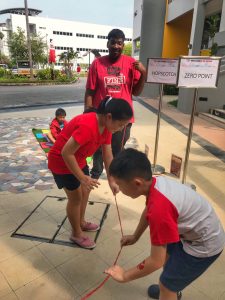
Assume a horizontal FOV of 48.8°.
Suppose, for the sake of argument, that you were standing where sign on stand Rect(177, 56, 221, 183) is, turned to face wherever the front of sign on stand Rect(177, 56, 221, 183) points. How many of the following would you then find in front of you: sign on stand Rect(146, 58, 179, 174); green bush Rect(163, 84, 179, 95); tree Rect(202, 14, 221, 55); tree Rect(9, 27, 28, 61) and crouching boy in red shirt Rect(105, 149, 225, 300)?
1

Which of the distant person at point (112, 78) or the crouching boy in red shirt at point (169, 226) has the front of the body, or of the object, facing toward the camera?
the distant person

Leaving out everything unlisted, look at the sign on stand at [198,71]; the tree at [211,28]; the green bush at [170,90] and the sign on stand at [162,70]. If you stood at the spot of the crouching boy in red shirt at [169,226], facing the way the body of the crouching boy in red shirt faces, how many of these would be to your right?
4

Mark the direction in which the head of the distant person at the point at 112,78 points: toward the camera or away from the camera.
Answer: toward the camera

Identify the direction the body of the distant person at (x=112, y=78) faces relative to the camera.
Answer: toward the camera

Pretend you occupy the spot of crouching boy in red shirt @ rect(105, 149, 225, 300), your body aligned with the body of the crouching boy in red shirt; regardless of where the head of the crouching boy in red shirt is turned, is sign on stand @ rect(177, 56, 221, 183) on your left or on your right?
on your right

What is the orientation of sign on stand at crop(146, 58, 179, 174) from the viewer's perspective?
toward the camera

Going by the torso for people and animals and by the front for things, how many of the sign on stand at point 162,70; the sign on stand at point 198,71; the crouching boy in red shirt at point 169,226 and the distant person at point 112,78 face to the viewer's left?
1

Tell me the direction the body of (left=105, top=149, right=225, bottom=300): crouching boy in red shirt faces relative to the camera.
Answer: to the viewer's left

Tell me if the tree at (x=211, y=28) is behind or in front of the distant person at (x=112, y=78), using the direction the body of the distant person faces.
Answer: behind

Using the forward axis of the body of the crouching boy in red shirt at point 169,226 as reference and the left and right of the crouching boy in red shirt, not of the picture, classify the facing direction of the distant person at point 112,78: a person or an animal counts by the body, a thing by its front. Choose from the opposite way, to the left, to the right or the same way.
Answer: to the left

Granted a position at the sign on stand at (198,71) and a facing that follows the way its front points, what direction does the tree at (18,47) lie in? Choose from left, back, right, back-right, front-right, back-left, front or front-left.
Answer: back-right

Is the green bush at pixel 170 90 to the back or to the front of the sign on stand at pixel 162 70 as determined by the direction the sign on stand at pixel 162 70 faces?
to the back

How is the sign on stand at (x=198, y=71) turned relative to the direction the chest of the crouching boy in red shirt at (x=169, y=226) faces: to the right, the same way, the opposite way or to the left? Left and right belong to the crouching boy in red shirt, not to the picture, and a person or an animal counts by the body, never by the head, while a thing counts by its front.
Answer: to the left

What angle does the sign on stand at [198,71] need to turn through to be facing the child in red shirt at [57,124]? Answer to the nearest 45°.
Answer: approximately 90° to its right

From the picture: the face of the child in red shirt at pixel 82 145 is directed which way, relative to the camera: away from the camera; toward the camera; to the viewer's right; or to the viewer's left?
to the viewer's right

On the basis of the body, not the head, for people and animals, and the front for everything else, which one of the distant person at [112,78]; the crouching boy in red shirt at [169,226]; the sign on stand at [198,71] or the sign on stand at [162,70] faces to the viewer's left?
the crouching boy in red shirt

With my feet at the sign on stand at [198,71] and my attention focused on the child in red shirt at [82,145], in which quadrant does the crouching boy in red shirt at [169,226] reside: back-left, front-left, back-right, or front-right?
front-left

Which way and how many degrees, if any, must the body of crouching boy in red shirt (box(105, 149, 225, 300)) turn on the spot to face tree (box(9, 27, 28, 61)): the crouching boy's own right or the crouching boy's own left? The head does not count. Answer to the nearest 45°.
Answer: approximately 45° to the crouching boy's own right
